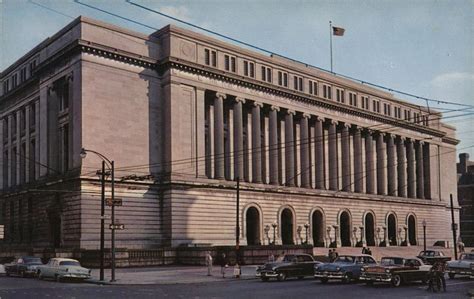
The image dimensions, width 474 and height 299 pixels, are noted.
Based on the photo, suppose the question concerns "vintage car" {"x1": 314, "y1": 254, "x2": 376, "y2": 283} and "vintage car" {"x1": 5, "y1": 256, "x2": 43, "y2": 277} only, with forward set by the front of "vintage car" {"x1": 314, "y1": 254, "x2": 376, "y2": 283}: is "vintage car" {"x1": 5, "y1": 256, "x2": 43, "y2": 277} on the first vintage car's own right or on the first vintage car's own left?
on the first vintage car's own right

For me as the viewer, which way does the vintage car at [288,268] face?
facing the viewer and to the left of the viewer

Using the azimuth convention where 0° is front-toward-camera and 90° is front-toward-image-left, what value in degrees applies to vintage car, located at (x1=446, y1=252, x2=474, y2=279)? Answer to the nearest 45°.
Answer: approximately 45°

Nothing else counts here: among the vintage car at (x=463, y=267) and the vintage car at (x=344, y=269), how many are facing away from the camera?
0

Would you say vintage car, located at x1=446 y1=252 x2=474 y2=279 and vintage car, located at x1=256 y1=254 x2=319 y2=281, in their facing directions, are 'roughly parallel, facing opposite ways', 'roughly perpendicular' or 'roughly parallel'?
roughly parallel

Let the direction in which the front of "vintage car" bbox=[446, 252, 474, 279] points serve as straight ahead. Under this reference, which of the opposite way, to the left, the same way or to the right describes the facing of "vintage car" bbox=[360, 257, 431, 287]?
the same way

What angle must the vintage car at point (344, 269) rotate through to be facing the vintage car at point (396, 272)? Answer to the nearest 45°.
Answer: approximately 90° to its left

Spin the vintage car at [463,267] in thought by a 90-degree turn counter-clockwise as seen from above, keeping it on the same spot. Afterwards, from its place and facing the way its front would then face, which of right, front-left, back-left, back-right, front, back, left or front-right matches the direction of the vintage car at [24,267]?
back-right

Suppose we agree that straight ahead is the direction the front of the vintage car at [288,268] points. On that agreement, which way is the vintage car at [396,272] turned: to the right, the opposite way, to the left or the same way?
the same way

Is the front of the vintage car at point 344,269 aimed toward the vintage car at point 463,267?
no

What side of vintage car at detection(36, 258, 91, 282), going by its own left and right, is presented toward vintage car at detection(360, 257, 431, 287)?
back

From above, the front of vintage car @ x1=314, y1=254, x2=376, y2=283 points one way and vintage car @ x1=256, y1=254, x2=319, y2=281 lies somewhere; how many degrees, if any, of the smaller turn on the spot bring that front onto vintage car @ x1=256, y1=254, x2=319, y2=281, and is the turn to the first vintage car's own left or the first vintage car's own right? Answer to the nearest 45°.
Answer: approximately 90° to the first vintage car's own right

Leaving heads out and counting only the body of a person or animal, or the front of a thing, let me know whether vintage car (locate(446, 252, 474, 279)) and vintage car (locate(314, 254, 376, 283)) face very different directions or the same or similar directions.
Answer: same or similar directions

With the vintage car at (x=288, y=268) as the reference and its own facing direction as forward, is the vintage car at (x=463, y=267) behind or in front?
behind

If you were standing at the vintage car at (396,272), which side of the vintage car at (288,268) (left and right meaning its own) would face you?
left

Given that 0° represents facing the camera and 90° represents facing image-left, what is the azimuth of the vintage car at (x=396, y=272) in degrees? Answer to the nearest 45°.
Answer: approximately 45°

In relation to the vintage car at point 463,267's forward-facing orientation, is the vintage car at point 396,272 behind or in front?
in front

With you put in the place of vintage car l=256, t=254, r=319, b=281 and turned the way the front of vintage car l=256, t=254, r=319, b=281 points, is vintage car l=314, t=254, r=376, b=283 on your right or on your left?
on your left
